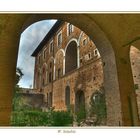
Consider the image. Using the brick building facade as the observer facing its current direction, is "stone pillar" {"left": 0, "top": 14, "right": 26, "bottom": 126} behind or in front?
in front

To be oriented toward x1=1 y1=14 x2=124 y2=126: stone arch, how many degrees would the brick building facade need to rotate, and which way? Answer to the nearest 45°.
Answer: approximately 45° to its left

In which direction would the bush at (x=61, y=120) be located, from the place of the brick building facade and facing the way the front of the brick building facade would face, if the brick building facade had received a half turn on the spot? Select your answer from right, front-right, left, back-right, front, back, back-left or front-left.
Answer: back-right

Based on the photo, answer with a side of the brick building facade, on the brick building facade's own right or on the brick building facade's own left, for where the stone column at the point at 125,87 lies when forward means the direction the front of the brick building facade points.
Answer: on the brick building facade's own left

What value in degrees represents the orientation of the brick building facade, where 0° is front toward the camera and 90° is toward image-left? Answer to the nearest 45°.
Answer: approximately 45°
